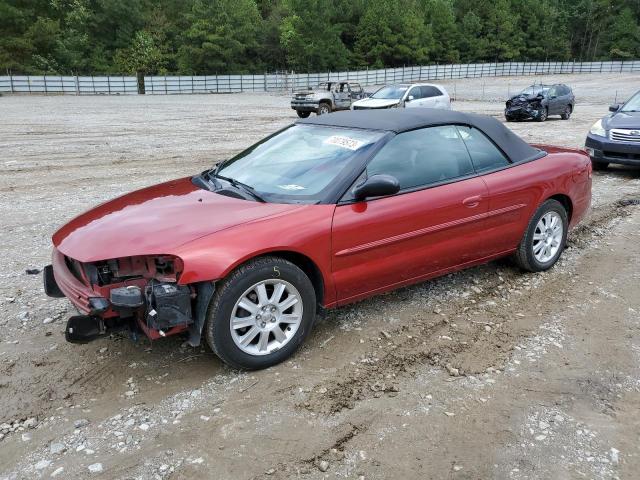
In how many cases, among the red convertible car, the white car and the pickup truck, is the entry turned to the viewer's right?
0

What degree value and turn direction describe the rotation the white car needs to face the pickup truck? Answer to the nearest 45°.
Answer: approximately 90° to its right

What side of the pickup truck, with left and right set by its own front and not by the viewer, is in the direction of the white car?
left

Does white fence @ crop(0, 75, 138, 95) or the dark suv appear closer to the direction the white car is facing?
the white fence

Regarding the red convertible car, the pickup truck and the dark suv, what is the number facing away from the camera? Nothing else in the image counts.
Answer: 0

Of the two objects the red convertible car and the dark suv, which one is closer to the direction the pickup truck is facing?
the red convertible car

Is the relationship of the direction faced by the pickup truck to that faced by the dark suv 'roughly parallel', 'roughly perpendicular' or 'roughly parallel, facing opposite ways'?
roughly parallel

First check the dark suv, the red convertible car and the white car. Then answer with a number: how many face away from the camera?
0

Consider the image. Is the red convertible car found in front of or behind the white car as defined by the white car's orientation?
in front

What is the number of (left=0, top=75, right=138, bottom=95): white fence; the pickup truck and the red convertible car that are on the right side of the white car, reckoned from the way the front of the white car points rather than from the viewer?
2

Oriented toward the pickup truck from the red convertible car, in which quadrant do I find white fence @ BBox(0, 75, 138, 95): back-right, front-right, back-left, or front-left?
front-left

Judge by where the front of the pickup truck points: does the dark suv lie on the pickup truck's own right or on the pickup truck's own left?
on the pickup truck's own left

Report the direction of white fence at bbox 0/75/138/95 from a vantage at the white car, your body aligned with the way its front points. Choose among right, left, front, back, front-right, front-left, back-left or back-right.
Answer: right

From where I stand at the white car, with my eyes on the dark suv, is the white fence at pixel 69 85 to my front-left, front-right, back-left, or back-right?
back-left

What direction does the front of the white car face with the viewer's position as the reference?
facing the viewer and to the left of the viewer

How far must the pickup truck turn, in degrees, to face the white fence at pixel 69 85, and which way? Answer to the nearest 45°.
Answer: approximately 90° to its right

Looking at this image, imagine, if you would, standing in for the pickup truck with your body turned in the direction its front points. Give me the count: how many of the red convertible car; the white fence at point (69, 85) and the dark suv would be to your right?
1
